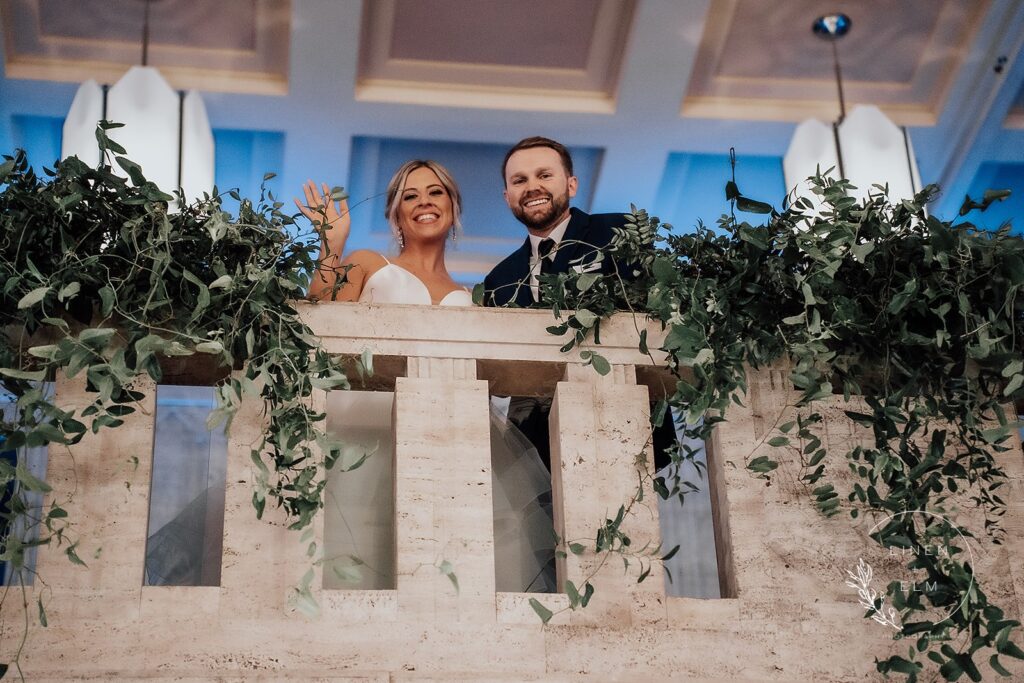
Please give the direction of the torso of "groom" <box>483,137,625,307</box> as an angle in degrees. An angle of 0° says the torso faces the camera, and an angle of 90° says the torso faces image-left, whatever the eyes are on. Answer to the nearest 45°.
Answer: approximately 0°

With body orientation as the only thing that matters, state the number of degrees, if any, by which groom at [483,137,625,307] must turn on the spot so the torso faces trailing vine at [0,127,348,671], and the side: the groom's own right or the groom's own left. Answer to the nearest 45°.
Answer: approximately 45° to the groom's own right
